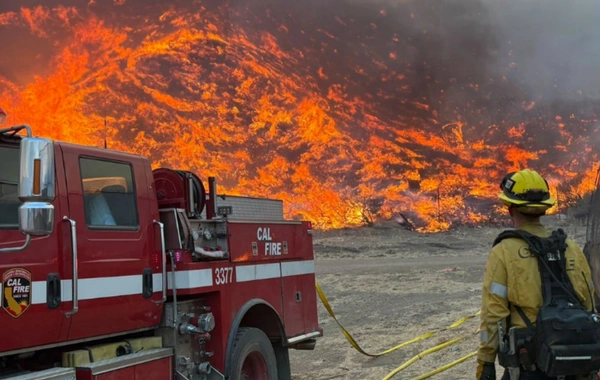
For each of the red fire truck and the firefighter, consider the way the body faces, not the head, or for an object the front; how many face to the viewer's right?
0

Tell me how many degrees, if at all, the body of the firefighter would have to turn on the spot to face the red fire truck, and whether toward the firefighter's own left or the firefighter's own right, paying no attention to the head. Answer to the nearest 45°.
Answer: approximately 45° to the firefighter's own left

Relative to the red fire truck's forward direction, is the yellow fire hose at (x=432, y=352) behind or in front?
behind

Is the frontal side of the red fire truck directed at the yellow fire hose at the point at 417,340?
no

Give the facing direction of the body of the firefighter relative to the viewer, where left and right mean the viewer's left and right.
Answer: facing away from the viewer and to the left of the viewer

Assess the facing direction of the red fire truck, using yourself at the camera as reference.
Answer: facing the viewer and to the left of the viewer
